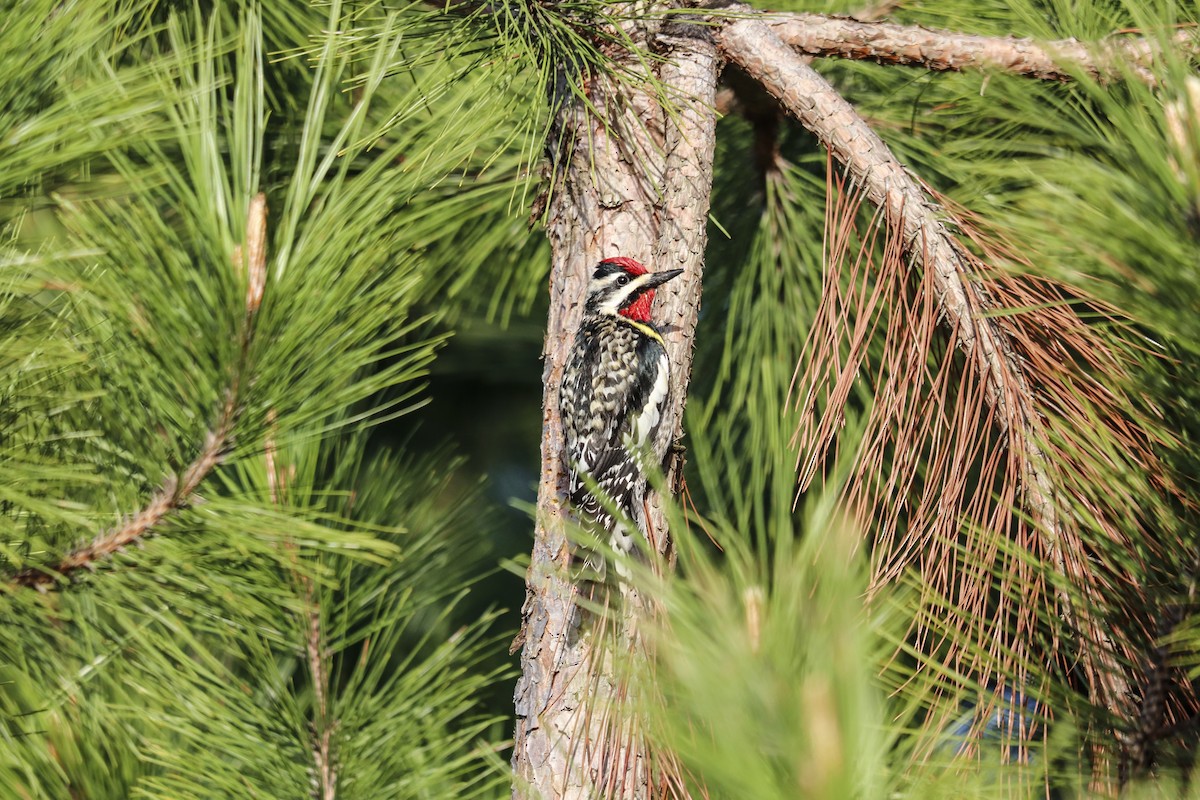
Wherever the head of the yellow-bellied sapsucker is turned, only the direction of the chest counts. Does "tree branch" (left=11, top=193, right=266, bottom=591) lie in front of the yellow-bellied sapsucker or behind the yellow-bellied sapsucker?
behind

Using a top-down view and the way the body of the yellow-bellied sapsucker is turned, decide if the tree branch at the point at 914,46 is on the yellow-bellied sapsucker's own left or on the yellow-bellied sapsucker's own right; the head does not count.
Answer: on the yellow-bellied sapsucker's own right

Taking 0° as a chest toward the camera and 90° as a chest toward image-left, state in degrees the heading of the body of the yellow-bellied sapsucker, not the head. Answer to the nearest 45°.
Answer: approximately 225°
